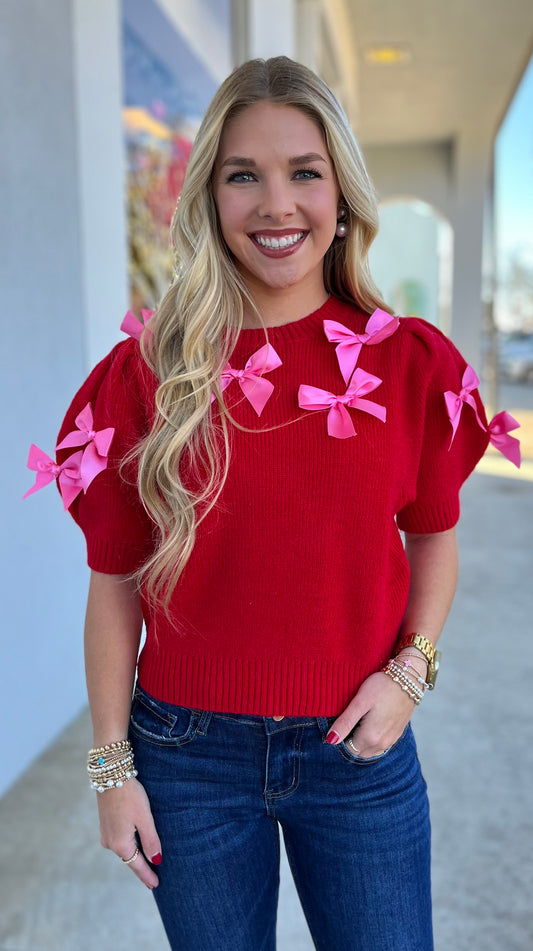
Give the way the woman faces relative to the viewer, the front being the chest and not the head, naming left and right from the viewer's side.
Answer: facing the viewer

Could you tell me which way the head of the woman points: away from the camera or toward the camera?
toward the camera
